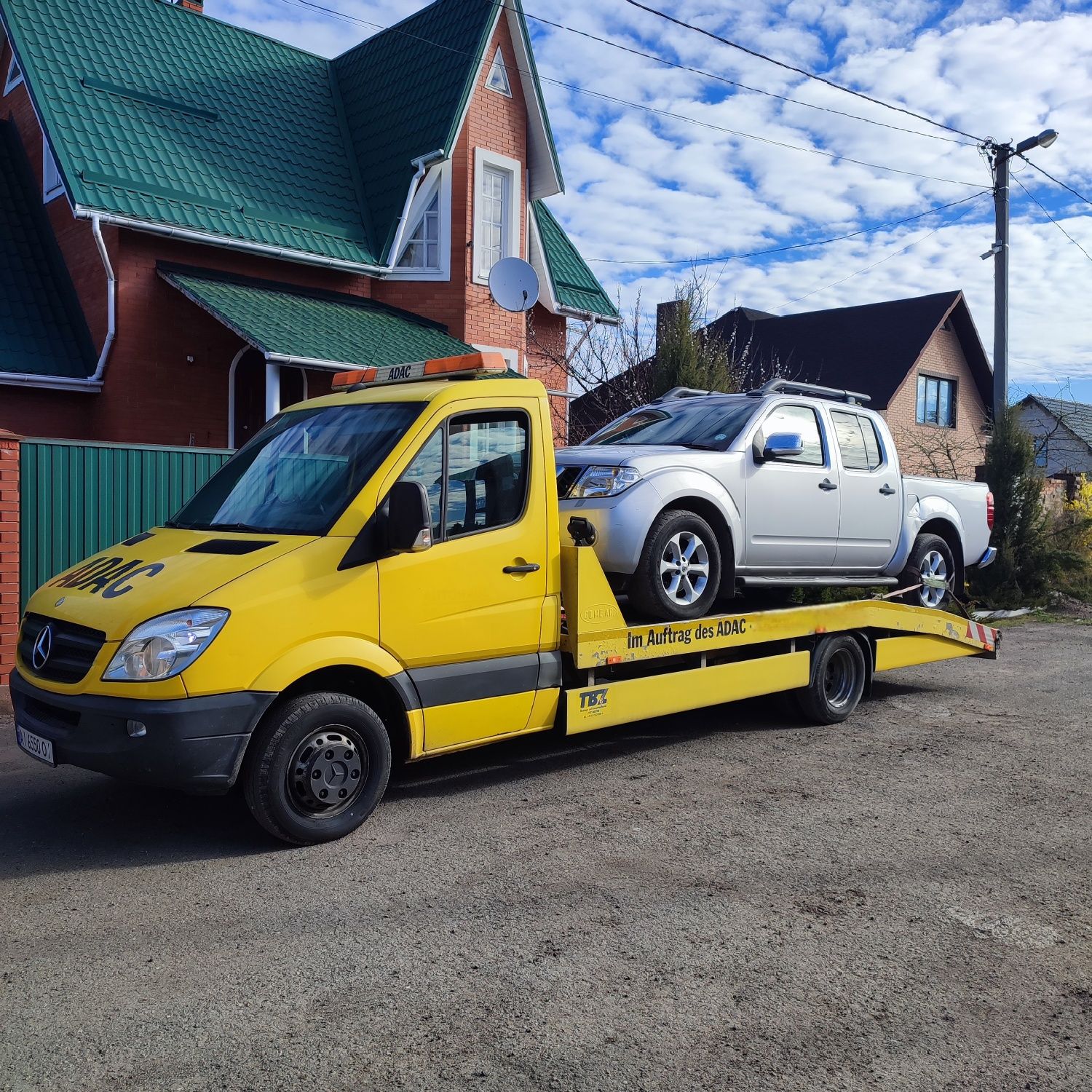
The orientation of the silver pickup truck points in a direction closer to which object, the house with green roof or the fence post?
the fence post

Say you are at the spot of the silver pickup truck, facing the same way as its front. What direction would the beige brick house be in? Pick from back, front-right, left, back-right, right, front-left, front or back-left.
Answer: back-right

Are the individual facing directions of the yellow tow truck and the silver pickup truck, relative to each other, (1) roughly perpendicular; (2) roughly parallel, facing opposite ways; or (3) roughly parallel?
roughly parallel

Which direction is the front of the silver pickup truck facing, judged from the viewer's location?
facing the viewer and to the left of the viewer

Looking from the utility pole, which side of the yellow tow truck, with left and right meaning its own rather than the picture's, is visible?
back

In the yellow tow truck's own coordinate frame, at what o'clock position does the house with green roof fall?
The house with green roof is roughly at 4 o'clock from the yellow tow truck.

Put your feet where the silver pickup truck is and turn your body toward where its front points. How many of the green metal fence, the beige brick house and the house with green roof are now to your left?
0

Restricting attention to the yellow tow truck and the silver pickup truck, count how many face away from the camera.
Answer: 0

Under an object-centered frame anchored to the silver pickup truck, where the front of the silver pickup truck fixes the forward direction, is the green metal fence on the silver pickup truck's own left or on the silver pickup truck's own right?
on the silver pickup truck's own right

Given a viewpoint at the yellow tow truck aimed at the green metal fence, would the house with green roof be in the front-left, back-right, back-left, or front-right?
front-right

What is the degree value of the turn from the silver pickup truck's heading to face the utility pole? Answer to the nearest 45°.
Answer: approximately 135° to its right

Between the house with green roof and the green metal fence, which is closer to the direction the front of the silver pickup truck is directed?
the green metal fence

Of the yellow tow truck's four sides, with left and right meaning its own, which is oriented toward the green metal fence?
right

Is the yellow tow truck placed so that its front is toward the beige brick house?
no

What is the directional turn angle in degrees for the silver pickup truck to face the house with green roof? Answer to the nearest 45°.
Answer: approximately 90° to its right

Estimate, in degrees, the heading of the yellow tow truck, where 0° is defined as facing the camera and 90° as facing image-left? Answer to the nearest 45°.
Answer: approximately 45°
